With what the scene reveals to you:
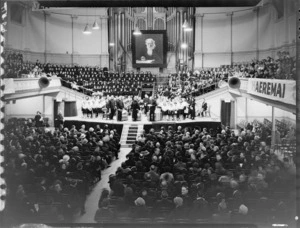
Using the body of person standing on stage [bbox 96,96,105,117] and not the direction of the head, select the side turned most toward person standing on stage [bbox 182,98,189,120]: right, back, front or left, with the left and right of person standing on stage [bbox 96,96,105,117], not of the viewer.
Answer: left

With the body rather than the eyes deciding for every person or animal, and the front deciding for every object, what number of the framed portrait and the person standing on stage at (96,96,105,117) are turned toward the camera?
2

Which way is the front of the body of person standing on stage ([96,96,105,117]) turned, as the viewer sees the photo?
toward the camera

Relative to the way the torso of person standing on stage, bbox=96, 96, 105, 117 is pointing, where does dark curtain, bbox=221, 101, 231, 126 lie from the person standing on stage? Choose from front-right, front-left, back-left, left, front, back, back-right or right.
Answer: left

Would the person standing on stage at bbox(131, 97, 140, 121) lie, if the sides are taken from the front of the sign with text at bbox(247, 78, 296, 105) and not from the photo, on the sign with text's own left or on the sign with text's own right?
on the sign with text's own right

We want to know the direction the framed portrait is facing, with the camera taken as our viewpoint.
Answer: facing the viewer

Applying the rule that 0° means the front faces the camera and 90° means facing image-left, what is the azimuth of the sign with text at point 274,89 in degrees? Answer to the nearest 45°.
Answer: approximately 45°

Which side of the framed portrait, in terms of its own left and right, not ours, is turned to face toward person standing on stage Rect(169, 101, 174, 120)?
front

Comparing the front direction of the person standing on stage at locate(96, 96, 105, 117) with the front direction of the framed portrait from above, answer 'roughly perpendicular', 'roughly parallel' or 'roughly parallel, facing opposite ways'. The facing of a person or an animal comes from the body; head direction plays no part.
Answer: roughly parallel

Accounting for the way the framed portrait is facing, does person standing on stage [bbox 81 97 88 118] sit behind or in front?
in front

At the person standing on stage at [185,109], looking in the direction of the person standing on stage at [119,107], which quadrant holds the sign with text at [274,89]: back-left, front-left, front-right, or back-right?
back-left

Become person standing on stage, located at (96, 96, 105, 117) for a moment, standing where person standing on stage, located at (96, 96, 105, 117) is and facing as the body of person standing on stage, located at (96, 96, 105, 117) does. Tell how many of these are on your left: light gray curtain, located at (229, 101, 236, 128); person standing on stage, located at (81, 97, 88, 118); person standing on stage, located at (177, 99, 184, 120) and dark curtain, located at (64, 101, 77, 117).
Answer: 2

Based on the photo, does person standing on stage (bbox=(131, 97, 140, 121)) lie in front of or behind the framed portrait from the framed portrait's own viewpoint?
in front

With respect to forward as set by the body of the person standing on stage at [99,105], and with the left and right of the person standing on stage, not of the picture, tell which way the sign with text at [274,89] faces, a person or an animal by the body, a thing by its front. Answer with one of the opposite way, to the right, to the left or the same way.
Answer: to the right

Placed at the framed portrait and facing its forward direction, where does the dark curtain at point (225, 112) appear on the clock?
The dark curtain is roughly at 11 o'clock from the framed portrait.

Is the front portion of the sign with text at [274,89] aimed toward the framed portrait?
no

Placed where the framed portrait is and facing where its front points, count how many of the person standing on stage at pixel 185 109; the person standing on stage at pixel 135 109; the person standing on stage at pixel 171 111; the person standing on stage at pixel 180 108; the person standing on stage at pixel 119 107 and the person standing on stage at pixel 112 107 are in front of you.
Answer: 6
